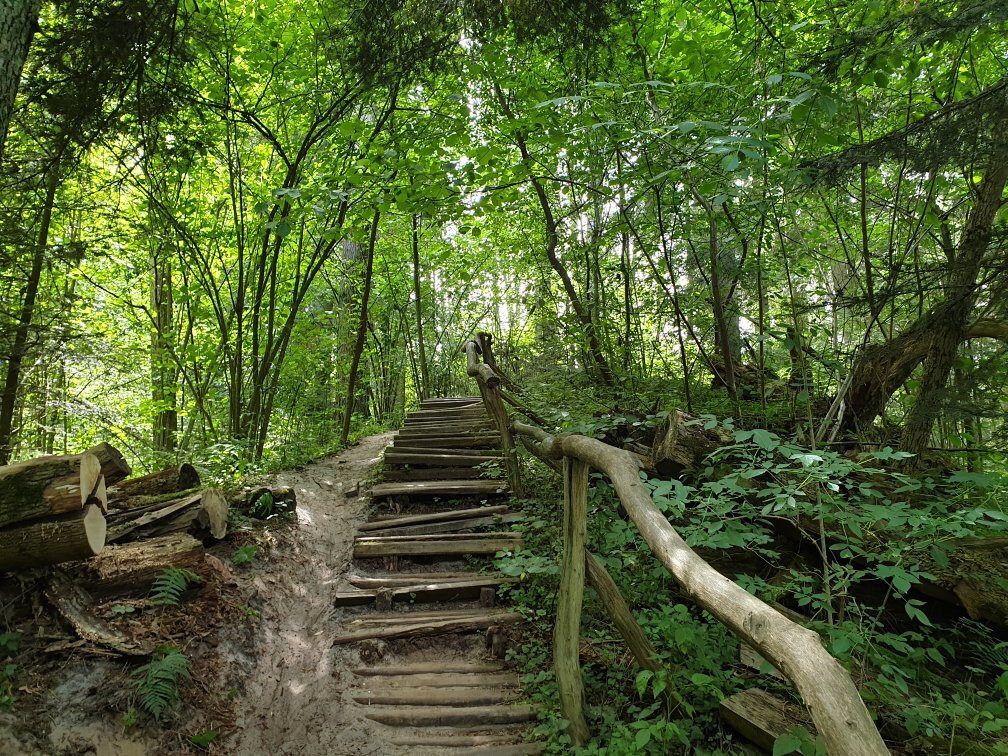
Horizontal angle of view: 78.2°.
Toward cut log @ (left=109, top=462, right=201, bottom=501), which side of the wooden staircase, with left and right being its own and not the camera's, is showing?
right

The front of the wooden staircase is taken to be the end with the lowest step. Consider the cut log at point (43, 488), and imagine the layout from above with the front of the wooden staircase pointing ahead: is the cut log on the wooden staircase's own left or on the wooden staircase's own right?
on the wooden staircase's own right

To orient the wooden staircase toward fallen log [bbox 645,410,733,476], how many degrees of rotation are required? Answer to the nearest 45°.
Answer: approximately 90° to its left

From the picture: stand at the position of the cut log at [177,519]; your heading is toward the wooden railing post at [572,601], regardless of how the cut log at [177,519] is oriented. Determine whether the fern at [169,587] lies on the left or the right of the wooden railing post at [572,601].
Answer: right

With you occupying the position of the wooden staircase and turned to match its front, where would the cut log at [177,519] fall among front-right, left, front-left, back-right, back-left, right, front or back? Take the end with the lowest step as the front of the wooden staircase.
right

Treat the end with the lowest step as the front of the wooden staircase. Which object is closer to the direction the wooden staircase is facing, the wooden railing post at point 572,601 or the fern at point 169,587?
the wooden railing post

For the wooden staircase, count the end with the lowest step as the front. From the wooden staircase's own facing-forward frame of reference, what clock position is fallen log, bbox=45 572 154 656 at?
The fallen log is roughly at 2 o'clock from the wooden staircase.
